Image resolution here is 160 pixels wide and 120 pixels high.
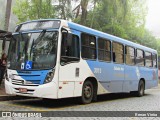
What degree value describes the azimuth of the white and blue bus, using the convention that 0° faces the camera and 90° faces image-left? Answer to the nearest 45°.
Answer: approximately 45°

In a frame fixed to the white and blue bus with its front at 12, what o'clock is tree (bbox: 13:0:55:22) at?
The tree is roughly at 4 o'clock from the white and blue bus.
